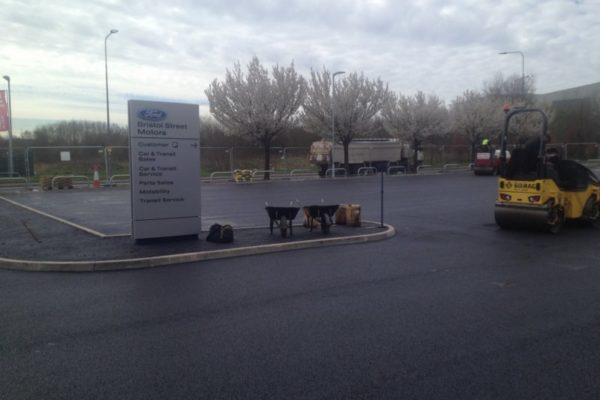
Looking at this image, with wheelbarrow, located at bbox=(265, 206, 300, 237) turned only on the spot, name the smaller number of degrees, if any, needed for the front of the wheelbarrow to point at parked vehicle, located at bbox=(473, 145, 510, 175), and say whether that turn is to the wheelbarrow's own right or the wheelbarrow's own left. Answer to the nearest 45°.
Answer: approximately 135° to the wheelbarrow's own left

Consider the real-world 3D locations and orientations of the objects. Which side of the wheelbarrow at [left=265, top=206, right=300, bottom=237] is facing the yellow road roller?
left

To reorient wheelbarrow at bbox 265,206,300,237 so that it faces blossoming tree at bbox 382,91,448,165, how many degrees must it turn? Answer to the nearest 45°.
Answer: approximately 180°
